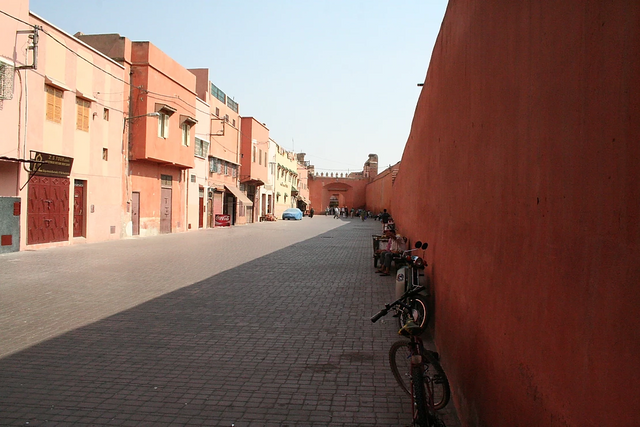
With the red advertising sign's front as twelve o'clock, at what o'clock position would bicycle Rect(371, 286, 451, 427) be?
The bicycle is roughly at 12 o'clock from the red advertising sign.

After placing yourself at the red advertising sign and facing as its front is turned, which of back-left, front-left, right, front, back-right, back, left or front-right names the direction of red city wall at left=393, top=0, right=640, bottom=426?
front

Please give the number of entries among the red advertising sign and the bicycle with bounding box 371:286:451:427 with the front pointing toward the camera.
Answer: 1

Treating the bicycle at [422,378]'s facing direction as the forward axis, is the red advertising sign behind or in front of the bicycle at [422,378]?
in front

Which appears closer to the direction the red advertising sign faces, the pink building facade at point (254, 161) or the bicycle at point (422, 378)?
the bicycle

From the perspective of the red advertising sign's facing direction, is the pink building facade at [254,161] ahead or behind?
behind

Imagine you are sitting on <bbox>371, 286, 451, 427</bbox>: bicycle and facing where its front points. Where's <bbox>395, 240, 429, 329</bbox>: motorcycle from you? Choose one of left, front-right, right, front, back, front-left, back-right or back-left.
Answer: front

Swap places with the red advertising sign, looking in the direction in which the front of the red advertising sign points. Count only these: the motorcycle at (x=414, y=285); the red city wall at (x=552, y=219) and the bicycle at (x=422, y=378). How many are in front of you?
3

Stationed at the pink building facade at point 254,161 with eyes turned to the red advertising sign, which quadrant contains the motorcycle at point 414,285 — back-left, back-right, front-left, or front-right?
front-left

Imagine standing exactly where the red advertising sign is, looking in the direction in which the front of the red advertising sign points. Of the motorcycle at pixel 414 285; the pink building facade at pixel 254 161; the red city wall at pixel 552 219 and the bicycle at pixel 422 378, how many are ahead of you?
3

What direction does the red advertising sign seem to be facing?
toward the camera

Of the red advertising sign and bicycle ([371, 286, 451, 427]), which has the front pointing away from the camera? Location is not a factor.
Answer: the bicycle

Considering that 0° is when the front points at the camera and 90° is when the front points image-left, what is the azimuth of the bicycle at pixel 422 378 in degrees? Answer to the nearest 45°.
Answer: approximately 180°

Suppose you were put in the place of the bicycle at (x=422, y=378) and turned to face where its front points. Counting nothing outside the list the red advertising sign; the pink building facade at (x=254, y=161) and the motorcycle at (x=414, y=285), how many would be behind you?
0
